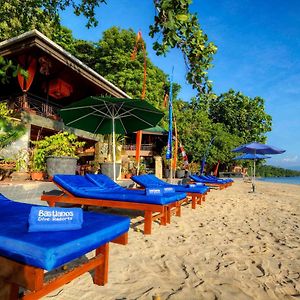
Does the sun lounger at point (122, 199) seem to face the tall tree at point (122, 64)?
no

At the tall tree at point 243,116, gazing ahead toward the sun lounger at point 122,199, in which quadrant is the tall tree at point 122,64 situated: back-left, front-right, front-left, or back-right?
front-right

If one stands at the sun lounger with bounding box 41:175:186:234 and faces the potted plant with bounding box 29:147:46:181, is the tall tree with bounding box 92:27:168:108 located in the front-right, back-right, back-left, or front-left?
front-right

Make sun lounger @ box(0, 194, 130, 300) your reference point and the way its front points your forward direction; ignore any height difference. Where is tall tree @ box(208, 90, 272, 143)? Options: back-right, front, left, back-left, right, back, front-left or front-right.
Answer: left

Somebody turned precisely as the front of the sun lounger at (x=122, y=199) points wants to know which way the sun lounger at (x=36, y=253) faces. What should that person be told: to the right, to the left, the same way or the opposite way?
the same way

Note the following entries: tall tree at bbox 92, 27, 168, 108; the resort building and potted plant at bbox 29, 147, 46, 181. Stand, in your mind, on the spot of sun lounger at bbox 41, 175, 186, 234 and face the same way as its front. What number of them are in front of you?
0

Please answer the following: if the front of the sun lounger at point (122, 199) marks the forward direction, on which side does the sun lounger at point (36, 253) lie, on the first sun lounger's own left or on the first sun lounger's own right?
on the first sun lounger's own right

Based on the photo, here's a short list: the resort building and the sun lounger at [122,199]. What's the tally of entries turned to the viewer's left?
0

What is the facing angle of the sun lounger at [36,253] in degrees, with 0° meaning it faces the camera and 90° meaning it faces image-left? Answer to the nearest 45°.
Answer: approximately 315°

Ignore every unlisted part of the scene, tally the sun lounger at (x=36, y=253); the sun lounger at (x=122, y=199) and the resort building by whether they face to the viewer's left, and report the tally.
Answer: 0

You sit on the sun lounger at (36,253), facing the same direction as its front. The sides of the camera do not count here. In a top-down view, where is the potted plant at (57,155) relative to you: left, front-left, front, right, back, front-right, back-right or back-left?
back-left

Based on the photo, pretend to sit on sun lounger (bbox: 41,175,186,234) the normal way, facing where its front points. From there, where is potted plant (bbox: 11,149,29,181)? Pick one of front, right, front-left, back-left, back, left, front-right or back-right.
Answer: back

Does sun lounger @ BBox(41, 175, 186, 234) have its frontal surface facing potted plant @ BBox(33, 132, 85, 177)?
no

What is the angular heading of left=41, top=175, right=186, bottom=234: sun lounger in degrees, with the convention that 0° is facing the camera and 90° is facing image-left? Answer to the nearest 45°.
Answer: approximately 315°

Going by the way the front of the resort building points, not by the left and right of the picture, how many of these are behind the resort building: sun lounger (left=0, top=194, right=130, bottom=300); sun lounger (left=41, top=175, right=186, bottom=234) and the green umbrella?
0
